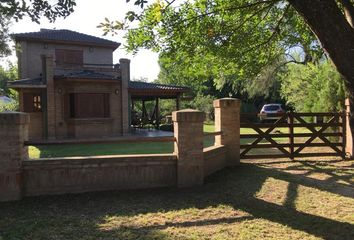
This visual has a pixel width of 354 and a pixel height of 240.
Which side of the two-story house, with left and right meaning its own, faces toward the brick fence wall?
front

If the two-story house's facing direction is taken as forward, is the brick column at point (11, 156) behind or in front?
in front

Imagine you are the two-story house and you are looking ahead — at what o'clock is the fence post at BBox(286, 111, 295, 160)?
The fence post is roughly at 11 o'clock from the two-story house.

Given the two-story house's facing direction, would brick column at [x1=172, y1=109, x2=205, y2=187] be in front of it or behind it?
in front

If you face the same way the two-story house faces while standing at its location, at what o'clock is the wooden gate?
The wooden gate is roughly at 11 o'clock from the two-story house.

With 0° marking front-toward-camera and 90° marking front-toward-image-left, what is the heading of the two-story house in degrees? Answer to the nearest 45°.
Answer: approximately 0°

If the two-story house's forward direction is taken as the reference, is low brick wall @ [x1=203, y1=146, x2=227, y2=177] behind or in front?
in front

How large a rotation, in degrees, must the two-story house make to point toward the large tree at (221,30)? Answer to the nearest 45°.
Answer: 0° — it already faces it
